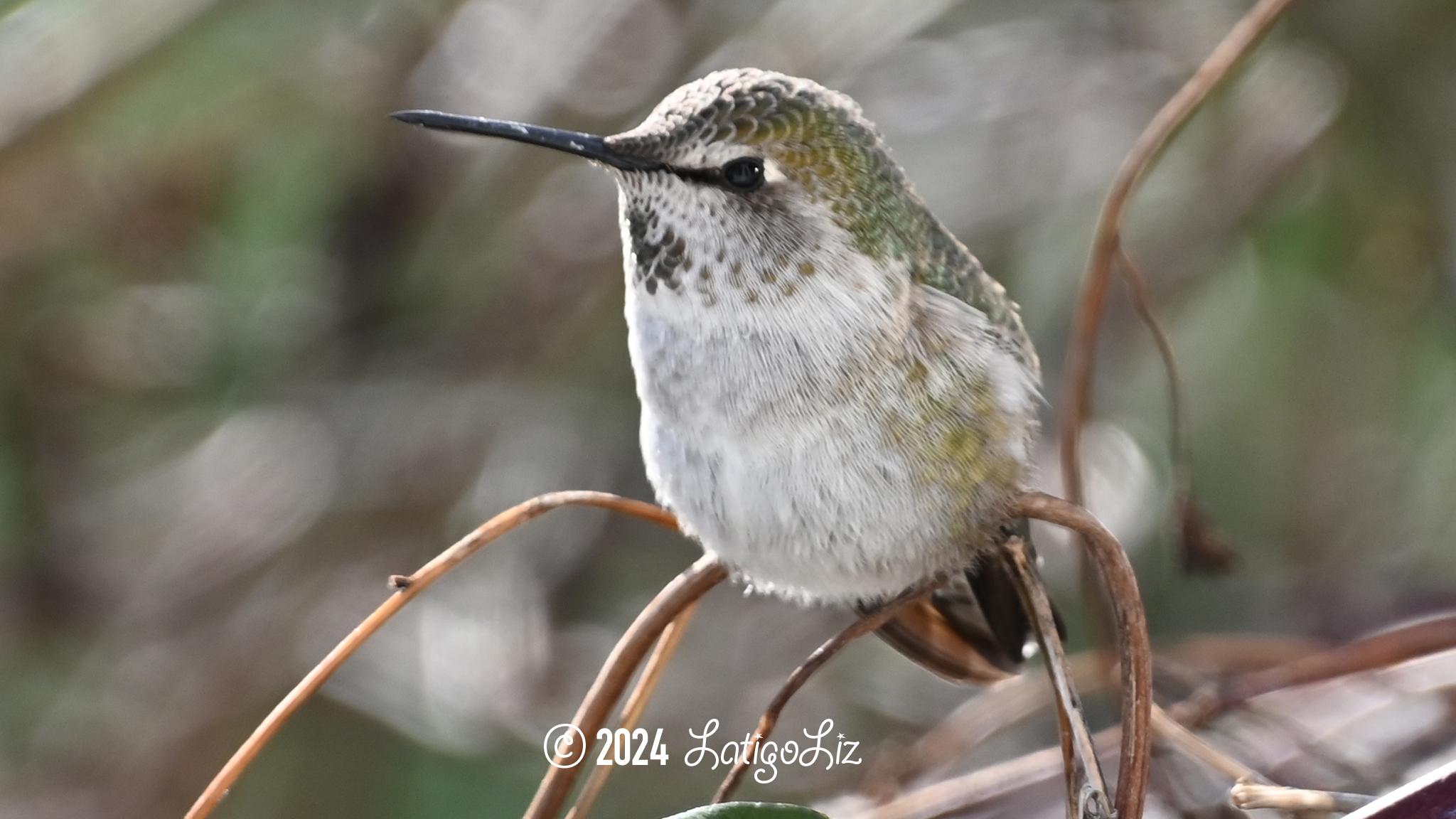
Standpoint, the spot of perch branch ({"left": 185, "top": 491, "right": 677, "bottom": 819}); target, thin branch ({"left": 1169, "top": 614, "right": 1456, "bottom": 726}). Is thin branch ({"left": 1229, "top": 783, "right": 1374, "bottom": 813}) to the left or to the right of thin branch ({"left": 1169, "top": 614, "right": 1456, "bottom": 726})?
right

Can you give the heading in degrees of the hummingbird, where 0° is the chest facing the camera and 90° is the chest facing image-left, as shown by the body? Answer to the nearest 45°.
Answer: approximately 45°

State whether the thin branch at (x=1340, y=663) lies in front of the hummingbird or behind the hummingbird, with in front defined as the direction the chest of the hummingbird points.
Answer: behind
